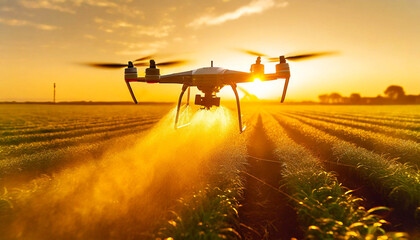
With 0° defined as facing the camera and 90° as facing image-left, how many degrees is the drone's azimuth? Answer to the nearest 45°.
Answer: approximately 0°
